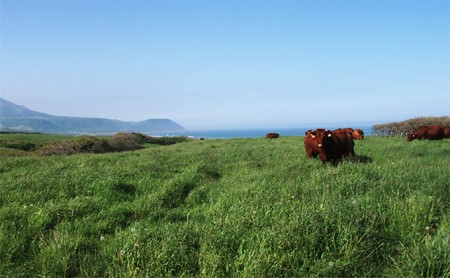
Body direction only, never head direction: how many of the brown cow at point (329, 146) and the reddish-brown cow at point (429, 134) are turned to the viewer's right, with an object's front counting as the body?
0

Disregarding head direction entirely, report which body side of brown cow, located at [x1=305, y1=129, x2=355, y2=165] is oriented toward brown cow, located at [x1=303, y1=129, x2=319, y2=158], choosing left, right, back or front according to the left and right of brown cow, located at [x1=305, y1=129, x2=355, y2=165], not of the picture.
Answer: right

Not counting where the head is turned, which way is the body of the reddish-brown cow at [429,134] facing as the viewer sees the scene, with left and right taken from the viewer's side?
facing to the left of the viewer

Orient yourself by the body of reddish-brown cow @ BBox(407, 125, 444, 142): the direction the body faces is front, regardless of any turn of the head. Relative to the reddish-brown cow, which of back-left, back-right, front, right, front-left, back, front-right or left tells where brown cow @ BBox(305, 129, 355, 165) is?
left

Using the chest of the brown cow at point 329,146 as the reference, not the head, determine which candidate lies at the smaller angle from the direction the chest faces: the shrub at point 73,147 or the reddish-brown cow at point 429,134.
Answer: the shrub

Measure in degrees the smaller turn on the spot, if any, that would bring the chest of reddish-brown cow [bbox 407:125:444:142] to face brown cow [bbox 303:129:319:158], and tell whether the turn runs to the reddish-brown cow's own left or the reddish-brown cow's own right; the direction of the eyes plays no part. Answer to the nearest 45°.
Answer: approximately 90° to the reddish-brown cow's own left

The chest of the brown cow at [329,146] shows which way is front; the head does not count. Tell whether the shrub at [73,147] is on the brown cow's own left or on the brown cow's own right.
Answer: on the brown cow's own right

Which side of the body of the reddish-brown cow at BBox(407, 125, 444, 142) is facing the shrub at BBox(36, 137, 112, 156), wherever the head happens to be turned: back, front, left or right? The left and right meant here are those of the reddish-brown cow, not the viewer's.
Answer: front

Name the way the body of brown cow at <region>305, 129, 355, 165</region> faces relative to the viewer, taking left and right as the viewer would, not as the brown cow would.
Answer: facing the viewer and to the left of the viewer
